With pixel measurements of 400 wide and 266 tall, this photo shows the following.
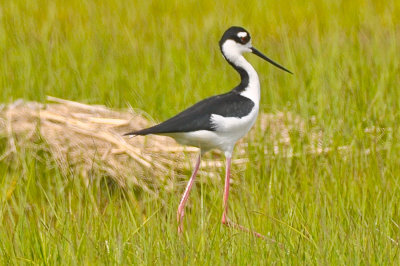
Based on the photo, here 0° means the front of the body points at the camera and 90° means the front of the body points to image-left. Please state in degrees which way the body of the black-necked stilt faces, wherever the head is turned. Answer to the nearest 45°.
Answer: approximately 270°
